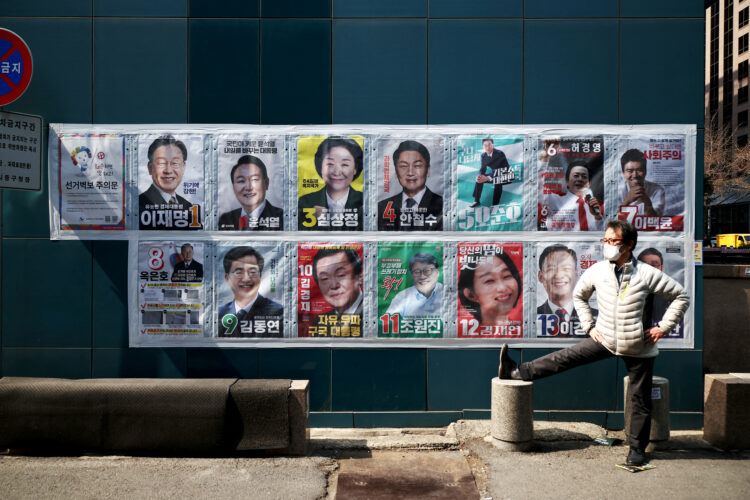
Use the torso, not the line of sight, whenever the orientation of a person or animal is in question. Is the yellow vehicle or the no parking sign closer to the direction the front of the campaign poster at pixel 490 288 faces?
the no parking sign

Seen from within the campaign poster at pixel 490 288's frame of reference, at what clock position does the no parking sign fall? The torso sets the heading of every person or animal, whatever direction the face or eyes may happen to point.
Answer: The no parking sign is roughly at 2 o'clock from the campaign poster.

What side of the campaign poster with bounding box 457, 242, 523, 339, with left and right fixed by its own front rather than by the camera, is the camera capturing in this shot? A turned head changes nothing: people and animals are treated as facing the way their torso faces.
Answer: front

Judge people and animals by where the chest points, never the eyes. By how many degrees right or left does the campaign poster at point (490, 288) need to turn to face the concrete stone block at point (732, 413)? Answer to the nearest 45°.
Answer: approximately 90° to its left

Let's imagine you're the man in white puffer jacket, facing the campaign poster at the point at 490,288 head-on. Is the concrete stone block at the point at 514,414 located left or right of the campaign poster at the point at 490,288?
left

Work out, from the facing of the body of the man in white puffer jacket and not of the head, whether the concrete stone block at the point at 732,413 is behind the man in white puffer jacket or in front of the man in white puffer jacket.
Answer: behind

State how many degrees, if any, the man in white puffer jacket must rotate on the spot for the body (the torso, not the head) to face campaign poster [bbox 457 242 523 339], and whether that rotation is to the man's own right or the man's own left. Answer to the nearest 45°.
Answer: approximately 90° to the man's own right

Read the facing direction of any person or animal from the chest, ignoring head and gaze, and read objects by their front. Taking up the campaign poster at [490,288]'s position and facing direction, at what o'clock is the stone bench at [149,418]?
The stone bench is roughly at 2 o'clock from the campaign poster.

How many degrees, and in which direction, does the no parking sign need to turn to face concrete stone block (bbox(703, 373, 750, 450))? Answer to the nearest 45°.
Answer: approximately 45° to its left

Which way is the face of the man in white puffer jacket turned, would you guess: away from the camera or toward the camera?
toward the camera

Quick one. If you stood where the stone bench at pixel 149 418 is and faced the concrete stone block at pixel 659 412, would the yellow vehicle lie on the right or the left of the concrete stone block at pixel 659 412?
left

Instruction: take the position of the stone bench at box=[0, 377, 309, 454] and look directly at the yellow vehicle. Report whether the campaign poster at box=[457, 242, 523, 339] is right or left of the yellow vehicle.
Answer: right

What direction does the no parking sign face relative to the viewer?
toward the camera
